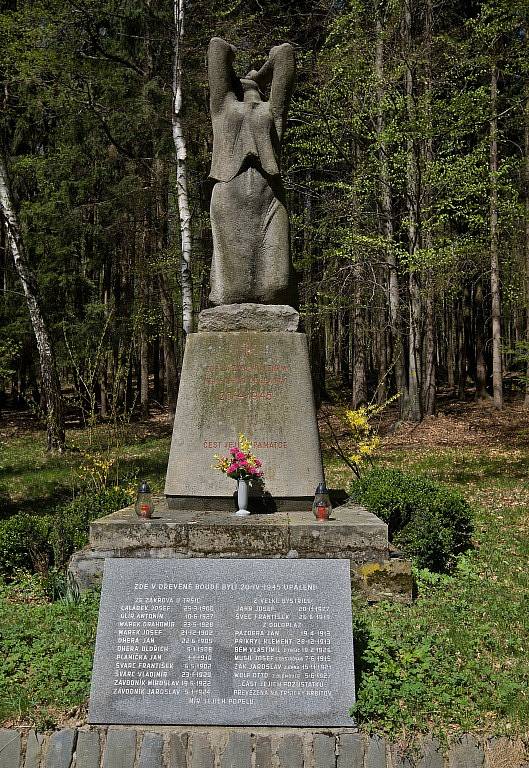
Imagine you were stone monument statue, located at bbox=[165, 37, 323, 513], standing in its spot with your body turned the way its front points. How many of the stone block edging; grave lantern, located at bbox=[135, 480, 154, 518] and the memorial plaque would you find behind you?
0

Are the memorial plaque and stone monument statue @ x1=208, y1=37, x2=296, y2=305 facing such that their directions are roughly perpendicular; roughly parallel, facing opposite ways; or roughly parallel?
roughly parallel

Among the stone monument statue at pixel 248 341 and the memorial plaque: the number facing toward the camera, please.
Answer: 2

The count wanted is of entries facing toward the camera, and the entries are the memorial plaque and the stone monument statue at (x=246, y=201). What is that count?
2

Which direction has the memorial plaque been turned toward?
toward the camera

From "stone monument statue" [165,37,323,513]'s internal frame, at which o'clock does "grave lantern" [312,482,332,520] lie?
The grave lantern is roughly at 11 o'clock from the stone monument statue.

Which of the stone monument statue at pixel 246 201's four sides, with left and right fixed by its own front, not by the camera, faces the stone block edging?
front

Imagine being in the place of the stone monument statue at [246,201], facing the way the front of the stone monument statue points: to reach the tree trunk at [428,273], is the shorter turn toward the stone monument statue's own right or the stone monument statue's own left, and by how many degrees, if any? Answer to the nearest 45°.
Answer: approximately 180°

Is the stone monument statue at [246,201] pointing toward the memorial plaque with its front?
yes

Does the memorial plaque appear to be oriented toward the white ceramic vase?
no

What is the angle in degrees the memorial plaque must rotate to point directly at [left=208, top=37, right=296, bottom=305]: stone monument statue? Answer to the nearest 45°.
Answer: approximately 180°

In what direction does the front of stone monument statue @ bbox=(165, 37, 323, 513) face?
toward the camera

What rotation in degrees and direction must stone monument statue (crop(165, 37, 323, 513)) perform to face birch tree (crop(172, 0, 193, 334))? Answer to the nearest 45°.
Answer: approximately 180°

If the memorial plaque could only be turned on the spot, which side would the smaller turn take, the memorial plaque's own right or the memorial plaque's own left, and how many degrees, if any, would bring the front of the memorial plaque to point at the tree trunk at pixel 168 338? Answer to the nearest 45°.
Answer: approximately 180°
